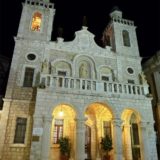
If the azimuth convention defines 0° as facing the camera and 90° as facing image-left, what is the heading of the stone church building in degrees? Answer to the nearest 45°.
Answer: approximately 0°
